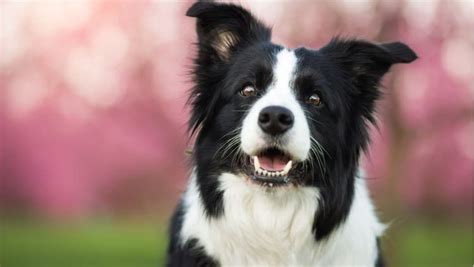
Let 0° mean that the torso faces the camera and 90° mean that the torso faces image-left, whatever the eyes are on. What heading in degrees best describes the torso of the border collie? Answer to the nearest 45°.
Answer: approximately 0°
